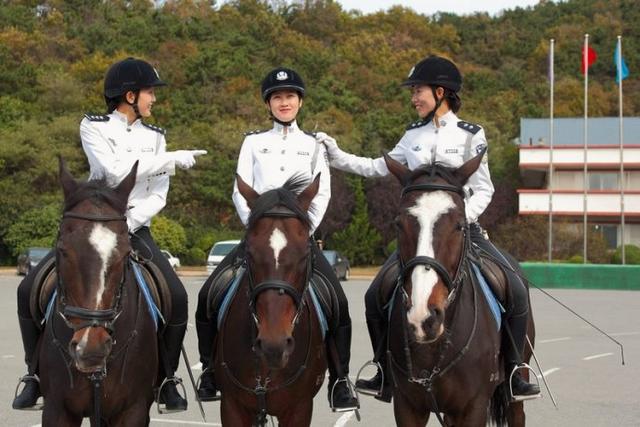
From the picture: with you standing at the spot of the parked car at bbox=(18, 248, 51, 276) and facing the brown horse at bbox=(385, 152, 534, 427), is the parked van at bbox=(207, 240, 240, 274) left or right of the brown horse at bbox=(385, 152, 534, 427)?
left

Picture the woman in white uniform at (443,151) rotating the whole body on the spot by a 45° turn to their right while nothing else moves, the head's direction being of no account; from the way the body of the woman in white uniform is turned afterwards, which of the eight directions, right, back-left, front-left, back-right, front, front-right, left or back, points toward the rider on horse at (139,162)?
front-right

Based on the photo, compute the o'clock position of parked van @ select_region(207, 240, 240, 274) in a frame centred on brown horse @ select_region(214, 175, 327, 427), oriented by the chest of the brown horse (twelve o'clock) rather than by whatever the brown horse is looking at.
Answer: The parked van is roughly at 6 o'clock from the brown horse.

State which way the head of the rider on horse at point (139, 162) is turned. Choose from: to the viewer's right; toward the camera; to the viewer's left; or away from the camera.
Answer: to the viewer's right

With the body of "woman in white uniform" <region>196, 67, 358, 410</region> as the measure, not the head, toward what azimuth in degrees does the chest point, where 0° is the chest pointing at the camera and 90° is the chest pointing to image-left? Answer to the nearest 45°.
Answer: approximately 0°

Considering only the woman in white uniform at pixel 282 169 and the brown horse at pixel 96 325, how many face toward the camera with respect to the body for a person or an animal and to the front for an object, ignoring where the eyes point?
2

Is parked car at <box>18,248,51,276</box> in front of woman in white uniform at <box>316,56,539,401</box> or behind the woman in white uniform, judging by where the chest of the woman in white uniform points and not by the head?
behind

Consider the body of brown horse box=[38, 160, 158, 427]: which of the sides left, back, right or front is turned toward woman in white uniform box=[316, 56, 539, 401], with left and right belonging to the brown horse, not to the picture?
left

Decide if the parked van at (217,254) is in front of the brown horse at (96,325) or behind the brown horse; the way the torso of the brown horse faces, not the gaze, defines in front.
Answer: behind
